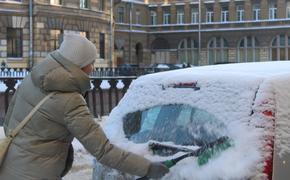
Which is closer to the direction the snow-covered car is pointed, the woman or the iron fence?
the iron fence

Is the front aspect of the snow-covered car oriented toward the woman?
no

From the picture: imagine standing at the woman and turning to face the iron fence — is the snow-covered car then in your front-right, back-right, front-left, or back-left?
front-right

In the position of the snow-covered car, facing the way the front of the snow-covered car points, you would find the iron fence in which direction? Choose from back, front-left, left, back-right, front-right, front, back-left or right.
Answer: front-left

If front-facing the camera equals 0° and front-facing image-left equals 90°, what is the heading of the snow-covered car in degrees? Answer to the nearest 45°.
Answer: approximately 225°
